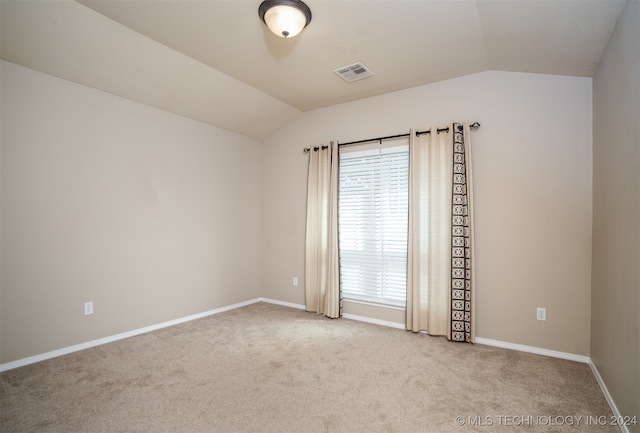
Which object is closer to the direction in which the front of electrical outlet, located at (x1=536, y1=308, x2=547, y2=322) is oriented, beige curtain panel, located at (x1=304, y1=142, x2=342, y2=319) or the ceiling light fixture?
the ceiling light fixture

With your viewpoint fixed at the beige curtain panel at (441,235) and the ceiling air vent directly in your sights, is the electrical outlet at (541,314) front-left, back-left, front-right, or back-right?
back-left

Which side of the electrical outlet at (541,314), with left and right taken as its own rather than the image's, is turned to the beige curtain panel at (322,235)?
right

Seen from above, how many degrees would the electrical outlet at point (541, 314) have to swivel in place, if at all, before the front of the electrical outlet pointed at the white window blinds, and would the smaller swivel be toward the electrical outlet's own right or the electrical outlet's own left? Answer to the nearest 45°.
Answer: approximately 90° to the electrical outlet's own right

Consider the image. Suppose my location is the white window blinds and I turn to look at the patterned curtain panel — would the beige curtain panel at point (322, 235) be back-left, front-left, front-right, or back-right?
back-right

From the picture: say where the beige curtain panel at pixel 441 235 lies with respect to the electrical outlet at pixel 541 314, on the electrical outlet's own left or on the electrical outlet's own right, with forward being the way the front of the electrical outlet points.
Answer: on the electrical outlet's own right

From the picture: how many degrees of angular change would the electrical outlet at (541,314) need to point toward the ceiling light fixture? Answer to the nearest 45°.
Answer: approximately 45° to its right

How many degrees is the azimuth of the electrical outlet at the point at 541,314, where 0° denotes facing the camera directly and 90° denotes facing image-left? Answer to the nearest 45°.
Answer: approximately 0°

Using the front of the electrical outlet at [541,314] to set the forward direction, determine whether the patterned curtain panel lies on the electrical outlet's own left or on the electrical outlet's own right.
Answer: on the electrical outlet's own right
